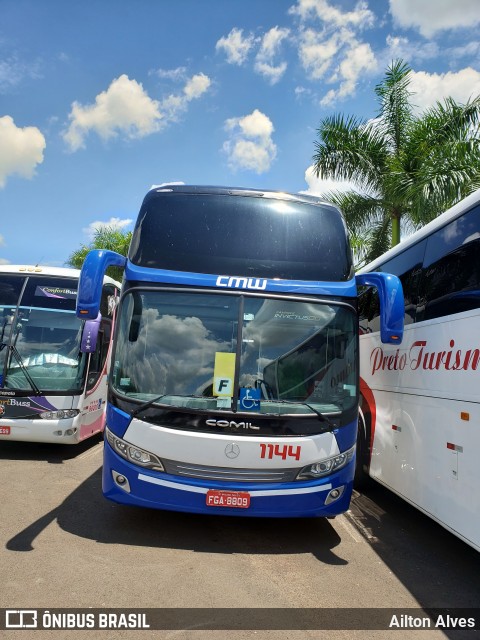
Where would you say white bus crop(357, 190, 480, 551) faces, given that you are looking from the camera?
facing the viewer and to the right of the viewer

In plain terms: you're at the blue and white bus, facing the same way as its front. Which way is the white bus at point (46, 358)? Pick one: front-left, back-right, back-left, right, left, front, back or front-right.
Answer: back-right

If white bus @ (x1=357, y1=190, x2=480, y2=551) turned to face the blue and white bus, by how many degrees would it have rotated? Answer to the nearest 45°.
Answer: approximately 135° to its right

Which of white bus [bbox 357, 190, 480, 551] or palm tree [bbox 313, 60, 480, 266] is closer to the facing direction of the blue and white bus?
the white bus

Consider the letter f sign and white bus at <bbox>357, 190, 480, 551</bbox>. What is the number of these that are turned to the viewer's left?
0

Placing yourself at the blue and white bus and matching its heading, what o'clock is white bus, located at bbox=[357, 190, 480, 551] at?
The white bus is roughly at 9 o'clock from the blue and white bus.

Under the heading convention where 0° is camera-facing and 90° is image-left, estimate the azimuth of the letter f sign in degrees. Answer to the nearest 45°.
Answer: approximately 0°

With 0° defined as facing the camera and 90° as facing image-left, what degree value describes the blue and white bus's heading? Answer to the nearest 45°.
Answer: approximately 0°

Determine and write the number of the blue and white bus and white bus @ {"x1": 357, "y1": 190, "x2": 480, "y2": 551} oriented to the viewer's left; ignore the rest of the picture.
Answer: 0

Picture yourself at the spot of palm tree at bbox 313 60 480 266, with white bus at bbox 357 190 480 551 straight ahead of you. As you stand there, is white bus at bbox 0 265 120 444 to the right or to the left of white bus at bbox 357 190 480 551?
right

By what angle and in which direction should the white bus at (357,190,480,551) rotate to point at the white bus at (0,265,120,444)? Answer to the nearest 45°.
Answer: approximately 135° to its right

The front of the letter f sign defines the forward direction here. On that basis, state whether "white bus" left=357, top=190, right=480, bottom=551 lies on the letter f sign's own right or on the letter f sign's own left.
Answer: on the letter f sign's own left
